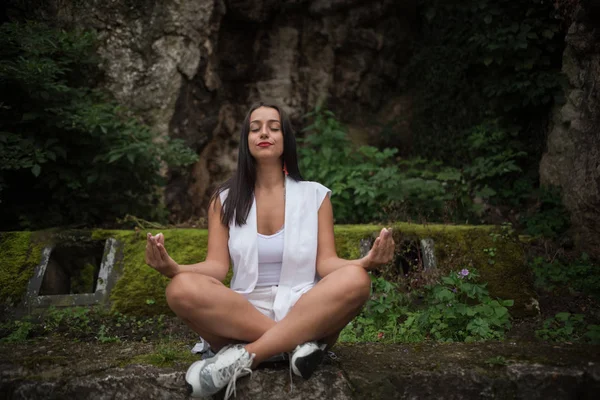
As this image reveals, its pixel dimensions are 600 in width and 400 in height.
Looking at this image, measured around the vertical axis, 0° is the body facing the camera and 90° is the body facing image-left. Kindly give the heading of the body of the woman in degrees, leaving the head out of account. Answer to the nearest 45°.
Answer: approximately 0°

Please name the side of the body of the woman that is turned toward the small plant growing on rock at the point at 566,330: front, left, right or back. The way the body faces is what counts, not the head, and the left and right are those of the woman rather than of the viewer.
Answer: left

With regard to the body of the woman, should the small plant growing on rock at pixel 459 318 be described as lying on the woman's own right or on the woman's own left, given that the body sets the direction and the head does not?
on the woman's own left

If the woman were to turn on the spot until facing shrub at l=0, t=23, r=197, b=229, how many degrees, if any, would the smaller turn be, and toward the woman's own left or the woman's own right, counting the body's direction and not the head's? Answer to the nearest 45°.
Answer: approximately 135° to the woman's own right
